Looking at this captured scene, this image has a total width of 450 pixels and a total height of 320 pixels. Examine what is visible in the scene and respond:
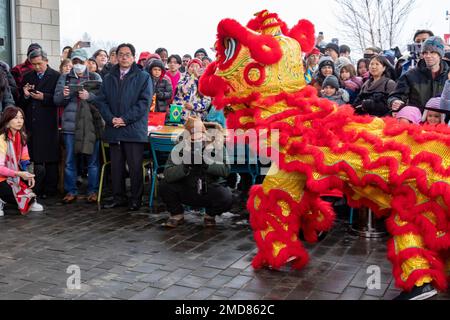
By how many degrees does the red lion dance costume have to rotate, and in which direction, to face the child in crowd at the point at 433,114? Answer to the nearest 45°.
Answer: approximately 135° to its right

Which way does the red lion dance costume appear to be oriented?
to the viewer's left

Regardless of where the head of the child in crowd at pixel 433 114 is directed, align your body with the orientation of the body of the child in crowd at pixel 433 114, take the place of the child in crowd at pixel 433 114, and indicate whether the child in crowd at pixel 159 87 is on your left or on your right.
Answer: on your right

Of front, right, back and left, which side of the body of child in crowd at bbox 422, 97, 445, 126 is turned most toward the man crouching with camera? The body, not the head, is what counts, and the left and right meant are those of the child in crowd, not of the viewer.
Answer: right

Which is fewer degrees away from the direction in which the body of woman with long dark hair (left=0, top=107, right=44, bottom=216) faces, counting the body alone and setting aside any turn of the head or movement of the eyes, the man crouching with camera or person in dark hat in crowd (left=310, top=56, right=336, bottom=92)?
the man crouching with camera

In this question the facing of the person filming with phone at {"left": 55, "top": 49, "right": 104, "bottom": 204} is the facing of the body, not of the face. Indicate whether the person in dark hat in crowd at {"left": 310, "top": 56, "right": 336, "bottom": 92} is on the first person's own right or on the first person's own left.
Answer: on the first person's own left
